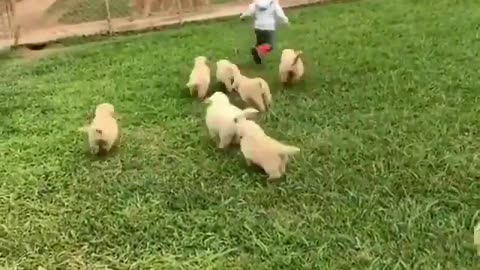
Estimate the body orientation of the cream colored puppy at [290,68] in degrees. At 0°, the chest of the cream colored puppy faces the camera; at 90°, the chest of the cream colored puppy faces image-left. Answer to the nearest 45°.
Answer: approximately 180°

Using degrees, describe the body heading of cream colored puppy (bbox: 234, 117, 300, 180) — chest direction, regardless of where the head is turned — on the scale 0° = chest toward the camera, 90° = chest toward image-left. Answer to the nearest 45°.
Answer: approximately 135°

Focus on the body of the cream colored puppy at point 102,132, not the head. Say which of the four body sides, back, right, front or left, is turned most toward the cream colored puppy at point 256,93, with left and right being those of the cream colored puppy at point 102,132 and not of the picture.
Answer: right

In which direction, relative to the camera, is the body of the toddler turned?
away from the camera

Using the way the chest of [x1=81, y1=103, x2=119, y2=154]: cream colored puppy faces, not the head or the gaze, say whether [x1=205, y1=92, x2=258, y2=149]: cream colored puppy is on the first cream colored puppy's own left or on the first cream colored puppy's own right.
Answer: on the first cream colored puppy's own right

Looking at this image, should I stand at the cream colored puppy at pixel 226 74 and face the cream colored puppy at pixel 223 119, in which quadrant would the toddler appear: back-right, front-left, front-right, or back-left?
back-left

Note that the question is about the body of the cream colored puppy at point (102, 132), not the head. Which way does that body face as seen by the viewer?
away from the camera
